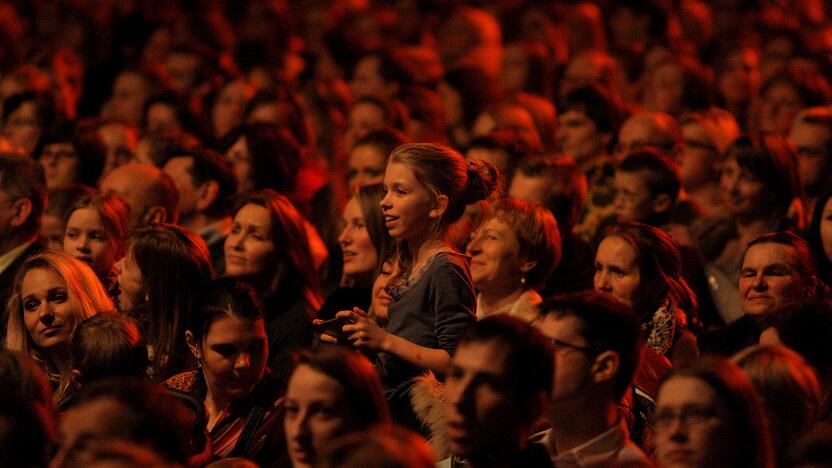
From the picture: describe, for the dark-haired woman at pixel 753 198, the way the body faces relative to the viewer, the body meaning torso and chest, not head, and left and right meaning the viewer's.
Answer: facing the viewer and to the left of the viewer

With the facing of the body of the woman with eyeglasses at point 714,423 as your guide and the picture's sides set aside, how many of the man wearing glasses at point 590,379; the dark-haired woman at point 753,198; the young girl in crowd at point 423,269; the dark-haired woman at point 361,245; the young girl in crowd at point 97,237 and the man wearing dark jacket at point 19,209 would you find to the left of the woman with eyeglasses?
0

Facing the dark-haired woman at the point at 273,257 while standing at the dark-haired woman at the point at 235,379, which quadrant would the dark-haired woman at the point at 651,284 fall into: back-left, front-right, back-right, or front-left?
front-right

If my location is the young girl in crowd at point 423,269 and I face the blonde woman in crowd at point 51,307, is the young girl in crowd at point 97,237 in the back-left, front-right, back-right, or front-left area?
front-right

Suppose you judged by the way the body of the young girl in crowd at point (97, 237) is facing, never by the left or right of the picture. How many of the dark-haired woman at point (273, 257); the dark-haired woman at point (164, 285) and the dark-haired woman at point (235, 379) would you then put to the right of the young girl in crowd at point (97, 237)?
0

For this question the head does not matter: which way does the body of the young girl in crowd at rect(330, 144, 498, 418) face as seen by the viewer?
to the viewer's left

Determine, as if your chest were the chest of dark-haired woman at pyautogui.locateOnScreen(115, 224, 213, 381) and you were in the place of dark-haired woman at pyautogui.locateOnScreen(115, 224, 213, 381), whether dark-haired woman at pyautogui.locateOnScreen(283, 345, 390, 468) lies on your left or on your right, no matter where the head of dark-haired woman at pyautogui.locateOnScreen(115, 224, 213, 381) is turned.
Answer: on your left

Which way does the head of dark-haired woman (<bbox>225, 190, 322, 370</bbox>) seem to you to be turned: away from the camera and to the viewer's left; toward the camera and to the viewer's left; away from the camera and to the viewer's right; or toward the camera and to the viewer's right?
toward the camera and to the viewer's left

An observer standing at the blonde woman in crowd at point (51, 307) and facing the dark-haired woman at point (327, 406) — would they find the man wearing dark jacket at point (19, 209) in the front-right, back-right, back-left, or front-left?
back-left

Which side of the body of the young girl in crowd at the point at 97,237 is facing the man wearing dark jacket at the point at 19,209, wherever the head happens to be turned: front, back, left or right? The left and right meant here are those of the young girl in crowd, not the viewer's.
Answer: right

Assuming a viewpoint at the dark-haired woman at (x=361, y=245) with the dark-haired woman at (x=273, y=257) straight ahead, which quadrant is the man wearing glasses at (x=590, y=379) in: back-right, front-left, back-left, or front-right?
back-left

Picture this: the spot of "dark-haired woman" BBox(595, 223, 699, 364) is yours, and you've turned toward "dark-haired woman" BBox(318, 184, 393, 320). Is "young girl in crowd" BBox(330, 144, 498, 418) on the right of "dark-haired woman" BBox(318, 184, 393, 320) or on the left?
left

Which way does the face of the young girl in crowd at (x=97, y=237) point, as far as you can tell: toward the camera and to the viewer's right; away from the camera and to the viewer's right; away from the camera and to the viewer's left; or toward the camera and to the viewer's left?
toward the camera and to the viewer's left

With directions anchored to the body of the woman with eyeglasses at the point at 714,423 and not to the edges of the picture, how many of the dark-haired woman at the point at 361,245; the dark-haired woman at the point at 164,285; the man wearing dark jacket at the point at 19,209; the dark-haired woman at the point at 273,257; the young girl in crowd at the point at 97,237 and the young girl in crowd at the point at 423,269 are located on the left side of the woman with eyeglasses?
0

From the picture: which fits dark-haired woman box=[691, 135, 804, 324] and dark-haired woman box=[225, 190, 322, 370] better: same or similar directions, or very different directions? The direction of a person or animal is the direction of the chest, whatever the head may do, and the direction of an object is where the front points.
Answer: same or similar directions

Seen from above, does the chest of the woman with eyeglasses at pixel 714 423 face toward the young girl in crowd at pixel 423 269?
no
